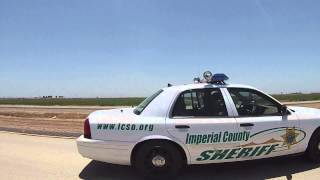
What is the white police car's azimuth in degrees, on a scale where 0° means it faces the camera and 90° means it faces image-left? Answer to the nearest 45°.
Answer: approximately 270°
